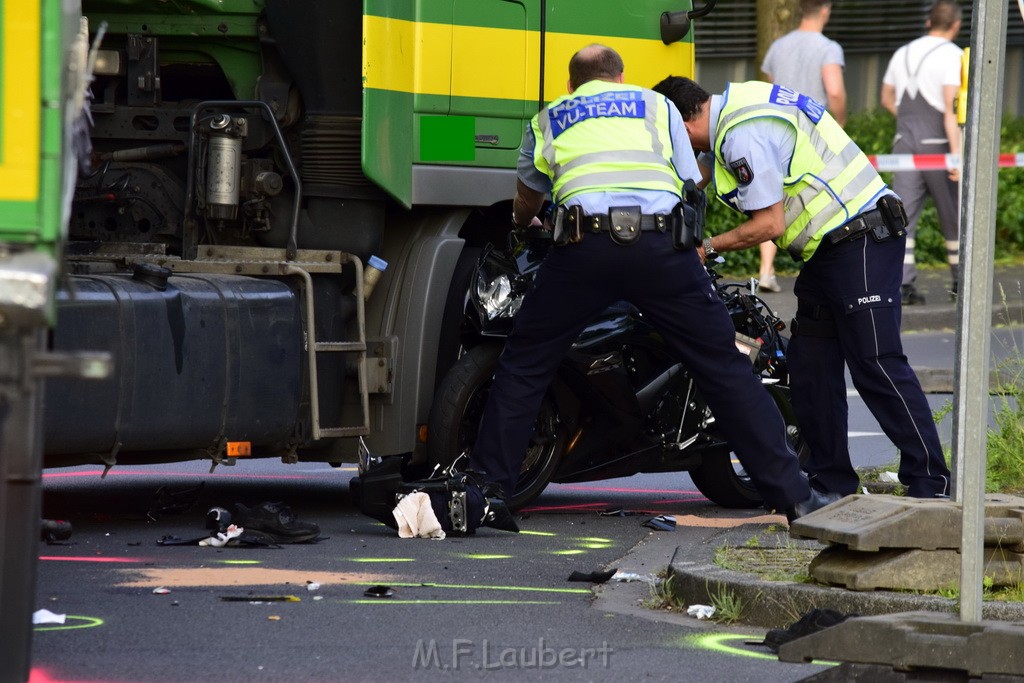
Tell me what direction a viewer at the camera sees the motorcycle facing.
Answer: facing the viewer and to the left of the viewer

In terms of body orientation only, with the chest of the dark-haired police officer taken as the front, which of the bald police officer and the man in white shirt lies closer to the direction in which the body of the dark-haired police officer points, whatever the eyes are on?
the bald police officer

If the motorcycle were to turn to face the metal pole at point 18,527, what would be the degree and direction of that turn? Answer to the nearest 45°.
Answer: approximately 45° to its left

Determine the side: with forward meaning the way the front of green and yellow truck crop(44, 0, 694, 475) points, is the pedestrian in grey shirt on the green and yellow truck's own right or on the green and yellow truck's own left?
on the green and yellow truck's own left

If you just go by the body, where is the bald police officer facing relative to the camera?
away from the camera

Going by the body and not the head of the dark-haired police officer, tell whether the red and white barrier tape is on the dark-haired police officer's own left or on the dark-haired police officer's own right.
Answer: on the dark-haired police officer's own right

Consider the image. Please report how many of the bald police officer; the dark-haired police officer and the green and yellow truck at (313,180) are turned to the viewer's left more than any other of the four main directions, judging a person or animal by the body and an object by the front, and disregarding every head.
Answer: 1

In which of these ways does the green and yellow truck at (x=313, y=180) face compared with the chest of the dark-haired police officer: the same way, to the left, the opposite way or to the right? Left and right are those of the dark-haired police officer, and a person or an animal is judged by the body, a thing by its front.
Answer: the opposite way

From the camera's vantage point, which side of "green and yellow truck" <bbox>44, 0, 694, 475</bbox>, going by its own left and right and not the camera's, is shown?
right

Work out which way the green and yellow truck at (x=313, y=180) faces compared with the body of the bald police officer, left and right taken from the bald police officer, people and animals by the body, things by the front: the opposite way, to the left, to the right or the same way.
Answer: to the right

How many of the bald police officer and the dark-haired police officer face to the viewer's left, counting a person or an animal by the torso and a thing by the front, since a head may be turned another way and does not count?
1

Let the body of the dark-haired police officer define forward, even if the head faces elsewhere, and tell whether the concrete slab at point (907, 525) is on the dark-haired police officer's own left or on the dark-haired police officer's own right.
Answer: on the dark-haired police officer's own left

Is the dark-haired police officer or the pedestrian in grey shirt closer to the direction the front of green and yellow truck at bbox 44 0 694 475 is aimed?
the dark-haired police officer

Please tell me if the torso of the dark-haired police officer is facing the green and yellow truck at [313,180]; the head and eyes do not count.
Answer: yes

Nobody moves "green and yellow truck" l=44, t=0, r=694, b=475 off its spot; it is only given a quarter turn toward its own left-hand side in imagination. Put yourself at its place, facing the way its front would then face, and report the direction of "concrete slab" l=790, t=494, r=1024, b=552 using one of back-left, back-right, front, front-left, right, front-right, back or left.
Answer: back-right

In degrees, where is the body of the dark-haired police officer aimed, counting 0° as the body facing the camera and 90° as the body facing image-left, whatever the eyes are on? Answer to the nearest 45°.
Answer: approximately 90°

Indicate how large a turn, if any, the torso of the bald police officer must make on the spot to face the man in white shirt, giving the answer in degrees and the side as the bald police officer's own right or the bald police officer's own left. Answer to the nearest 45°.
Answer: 0° — they already face them

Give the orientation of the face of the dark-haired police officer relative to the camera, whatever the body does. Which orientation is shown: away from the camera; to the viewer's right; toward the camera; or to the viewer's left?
to the viewer's left

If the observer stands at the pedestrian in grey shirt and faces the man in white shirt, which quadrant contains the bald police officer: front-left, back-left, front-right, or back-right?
back-right
